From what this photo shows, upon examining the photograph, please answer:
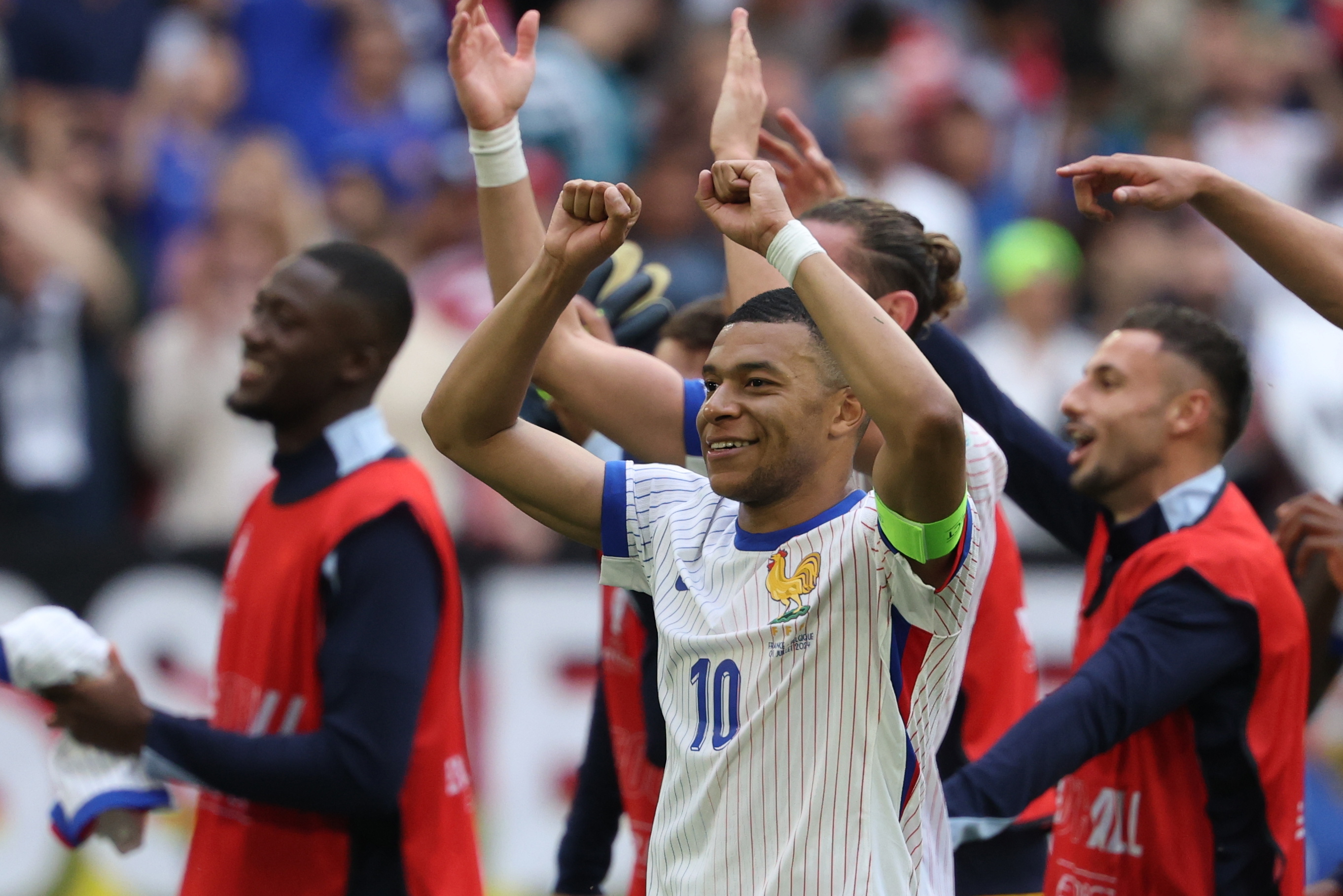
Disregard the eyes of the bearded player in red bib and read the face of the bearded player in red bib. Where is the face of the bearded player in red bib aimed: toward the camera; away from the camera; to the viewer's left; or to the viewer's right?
to the viewer's left

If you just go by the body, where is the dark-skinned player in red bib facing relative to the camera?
to the viewer's left

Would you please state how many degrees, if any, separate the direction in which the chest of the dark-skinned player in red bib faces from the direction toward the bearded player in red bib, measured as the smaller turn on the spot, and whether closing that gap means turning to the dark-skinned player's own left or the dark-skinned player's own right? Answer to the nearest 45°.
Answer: approximately 180°

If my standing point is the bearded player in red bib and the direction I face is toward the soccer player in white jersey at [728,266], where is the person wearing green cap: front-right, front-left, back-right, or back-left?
back-right

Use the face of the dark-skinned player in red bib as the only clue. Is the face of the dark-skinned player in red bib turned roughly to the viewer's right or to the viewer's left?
to the viewer's left

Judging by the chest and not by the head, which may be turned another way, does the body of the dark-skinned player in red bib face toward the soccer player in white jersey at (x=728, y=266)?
no

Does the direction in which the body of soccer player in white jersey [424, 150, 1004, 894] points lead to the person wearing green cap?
no

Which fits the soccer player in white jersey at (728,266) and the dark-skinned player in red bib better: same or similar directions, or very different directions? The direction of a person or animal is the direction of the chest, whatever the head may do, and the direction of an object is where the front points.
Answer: same or similar directions

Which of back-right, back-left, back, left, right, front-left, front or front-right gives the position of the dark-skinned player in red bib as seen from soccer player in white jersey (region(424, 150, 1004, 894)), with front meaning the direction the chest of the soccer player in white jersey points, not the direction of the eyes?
right

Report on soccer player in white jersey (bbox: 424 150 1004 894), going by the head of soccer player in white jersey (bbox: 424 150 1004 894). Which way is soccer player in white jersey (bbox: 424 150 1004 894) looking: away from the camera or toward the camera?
toward the camera

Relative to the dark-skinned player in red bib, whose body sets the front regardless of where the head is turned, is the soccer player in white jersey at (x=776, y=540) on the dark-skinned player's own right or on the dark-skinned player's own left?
on the dark-skinned player's own left

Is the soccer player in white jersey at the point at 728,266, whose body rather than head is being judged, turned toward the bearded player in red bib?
no

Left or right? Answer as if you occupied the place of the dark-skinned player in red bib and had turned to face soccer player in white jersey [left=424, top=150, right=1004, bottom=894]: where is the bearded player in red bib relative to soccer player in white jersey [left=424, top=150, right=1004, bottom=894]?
left

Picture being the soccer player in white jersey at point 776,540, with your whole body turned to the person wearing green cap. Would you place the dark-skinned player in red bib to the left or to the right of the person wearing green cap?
left

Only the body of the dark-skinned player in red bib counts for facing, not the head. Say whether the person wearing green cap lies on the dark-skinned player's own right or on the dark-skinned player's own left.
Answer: on the dark-skinned player's own right
